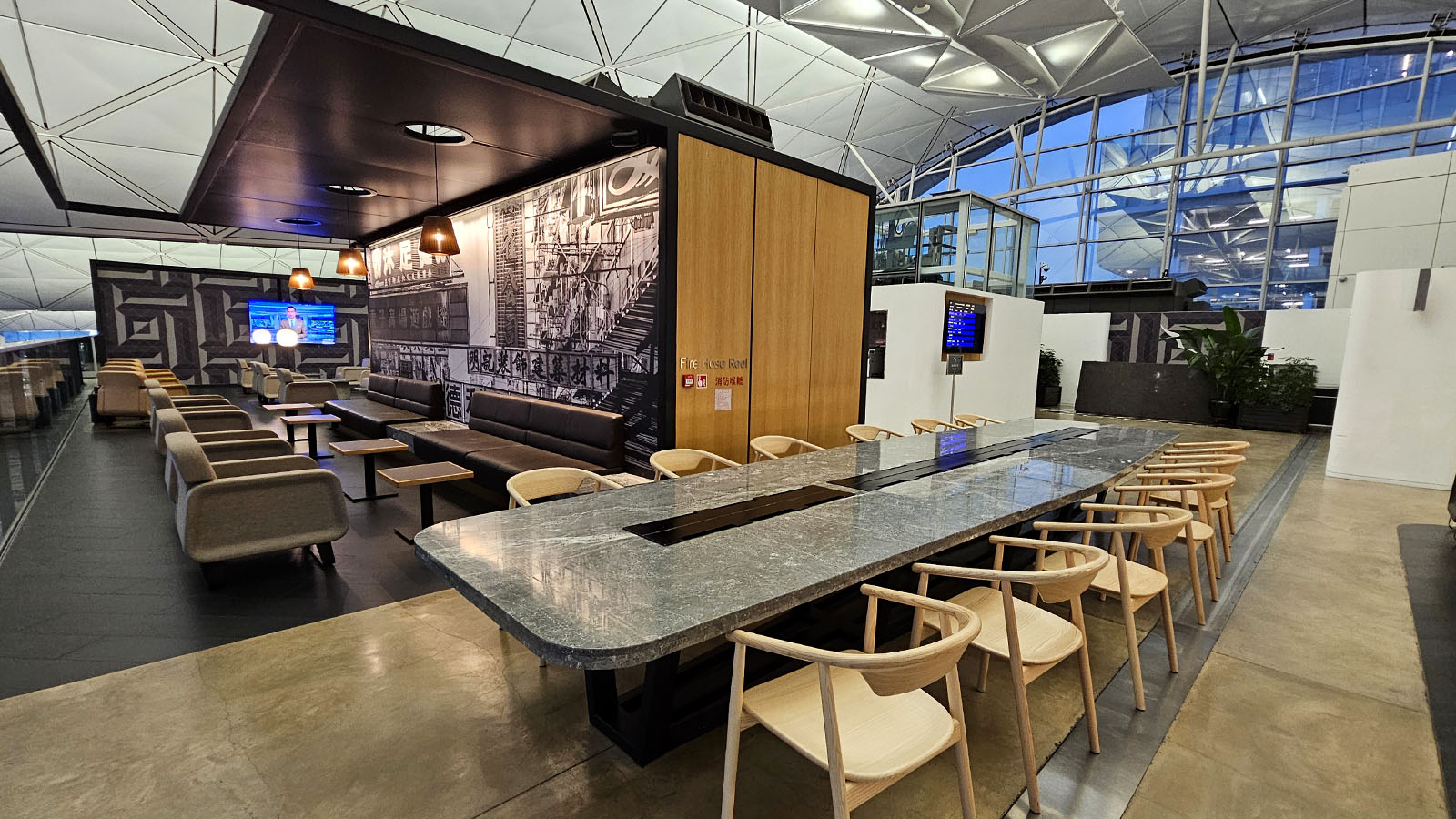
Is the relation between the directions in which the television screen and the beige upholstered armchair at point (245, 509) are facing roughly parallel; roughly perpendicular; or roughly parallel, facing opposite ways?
roughly perpendicular

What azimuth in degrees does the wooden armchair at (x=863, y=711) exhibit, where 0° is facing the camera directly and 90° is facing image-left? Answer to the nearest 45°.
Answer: approximately 135°

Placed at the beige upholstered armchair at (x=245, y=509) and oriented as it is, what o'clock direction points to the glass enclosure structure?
The glass enclosure structure is roughly at 12 o'clock from the beige upholstered armchair.

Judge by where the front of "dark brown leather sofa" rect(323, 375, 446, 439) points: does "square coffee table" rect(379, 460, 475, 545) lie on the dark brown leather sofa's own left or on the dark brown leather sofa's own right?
on the dark brown leather sofa's own left

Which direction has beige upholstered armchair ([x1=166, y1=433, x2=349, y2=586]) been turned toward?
to the viewer's right

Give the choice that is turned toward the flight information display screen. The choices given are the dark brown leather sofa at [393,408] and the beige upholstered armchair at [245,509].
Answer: the beige upholstered armchair

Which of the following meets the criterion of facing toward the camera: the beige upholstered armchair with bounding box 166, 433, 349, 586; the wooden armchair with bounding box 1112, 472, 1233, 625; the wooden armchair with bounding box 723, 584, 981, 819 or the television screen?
the television screen

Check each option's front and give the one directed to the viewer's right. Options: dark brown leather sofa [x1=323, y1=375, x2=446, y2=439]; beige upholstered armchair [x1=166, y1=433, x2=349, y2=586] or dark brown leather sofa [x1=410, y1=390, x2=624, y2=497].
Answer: the beige upholstered armchair

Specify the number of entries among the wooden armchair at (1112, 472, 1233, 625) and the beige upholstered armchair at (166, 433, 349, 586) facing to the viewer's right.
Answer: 1

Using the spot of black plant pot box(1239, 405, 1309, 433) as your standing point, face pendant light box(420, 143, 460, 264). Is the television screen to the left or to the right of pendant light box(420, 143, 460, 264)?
right

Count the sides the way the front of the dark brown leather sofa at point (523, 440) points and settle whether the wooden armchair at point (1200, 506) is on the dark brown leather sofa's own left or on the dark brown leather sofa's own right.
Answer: on the dark brown leather sofa's own left

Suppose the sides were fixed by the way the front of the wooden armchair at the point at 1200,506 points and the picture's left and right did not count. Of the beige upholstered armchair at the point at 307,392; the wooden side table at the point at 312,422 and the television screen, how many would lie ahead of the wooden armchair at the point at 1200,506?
3
